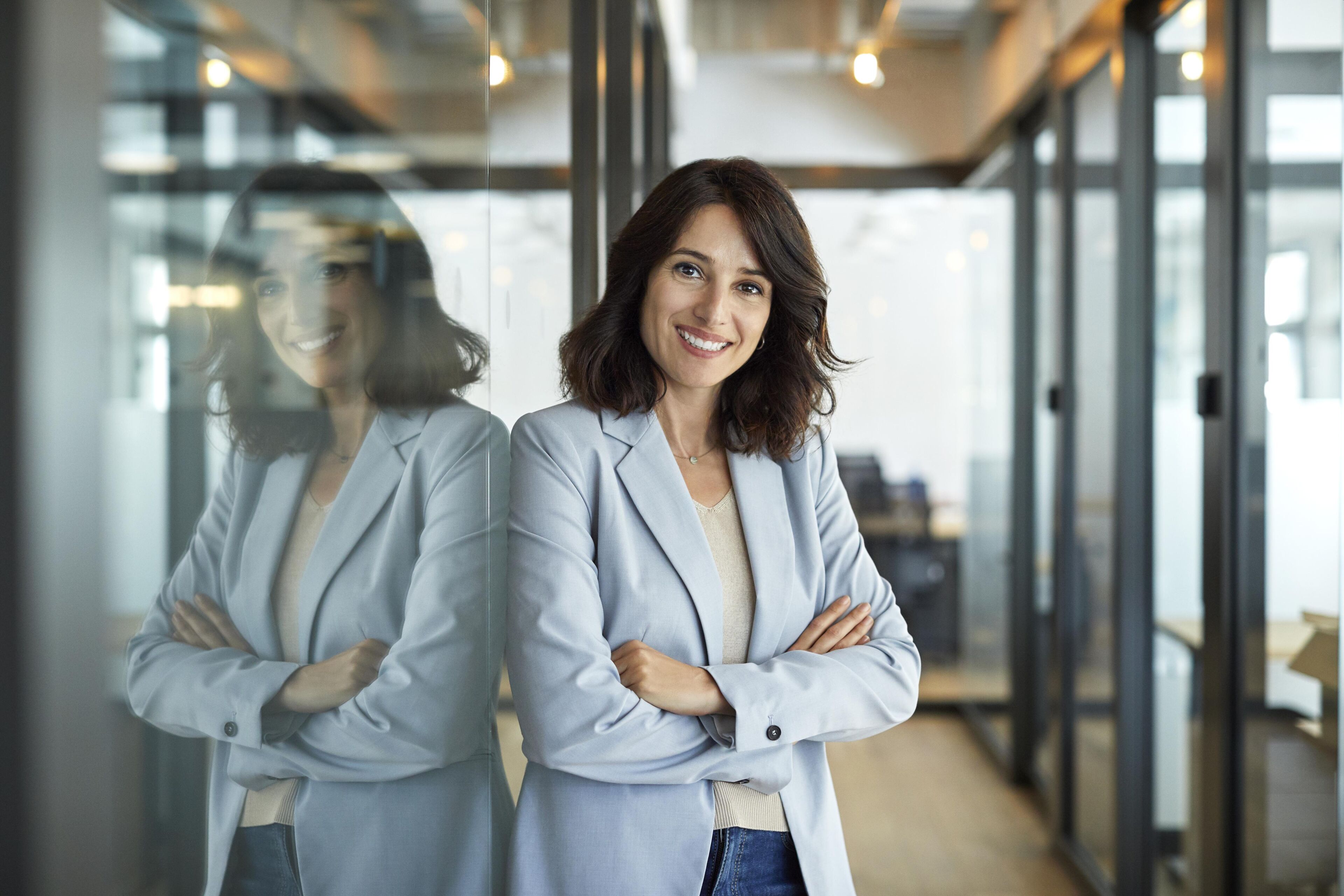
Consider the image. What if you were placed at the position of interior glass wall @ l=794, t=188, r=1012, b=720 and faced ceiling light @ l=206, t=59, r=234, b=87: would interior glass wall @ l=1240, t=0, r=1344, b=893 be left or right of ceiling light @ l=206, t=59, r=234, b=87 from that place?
left

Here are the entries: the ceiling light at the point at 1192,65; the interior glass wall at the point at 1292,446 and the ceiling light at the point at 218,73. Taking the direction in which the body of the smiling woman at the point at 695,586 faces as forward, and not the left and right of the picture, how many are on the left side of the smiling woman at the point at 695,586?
2

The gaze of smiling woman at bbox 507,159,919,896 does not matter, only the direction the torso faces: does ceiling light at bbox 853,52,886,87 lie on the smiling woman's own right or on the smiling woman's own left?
on the smiling woman's own left

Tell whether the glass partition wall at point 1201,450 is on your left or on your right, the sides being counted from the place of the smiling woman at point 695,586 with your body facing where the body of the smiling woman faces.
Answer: on your left

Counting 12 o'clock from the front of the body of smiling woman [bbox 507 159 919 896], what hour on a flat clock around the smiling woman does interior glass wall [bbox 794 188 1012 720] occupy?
The interior glass wall is roughly at 8 o'clock from the smiling woman.

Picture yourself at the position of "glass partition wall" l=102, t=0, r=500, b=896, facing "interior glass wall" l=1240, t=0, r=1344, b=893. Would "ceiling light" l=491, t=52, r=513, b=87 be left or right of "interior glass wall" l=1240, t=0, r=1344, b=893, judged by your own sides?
left

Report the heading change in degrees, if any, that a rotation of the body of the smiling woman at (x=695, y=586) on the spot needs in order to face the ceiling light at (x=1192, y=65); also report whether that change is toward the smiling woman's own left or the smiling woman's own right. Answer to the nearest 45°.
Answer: approximately 90° to the smiling woman's own left

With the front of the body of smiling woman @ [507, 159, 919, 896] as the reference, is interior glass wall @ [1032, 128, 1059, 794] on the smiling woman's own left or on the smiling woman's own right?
on the smiling woman's own left

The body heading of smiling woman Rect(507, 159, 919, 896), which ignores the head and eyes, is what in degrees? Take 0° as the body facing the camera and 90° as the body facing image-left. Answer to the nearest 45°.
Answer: approximately 315°

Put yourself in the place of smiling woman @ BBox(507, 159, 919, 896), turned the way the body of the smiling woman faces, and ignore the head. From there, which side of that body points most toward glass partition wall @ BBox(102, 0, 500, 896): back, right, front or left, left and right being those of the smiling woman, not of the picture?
right
